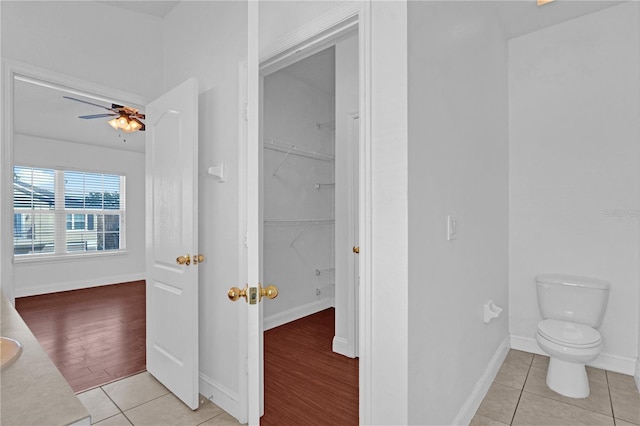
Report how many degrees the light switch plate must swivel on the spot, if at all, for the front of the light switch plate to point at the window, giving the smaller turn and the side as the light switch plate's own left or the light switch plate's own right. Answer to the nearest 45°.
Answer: approximately 135° to the light switch plate's own right

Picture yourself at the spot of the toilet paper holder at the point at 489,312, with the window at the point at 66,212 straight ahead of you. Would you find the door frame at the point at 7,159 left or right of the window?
left

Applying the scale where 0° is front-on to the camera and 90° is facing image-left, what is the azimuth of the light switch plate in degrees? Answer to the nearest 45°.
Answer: approximately 315°

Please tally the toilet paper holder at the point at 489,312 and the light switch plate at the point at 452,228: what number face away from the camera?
0
